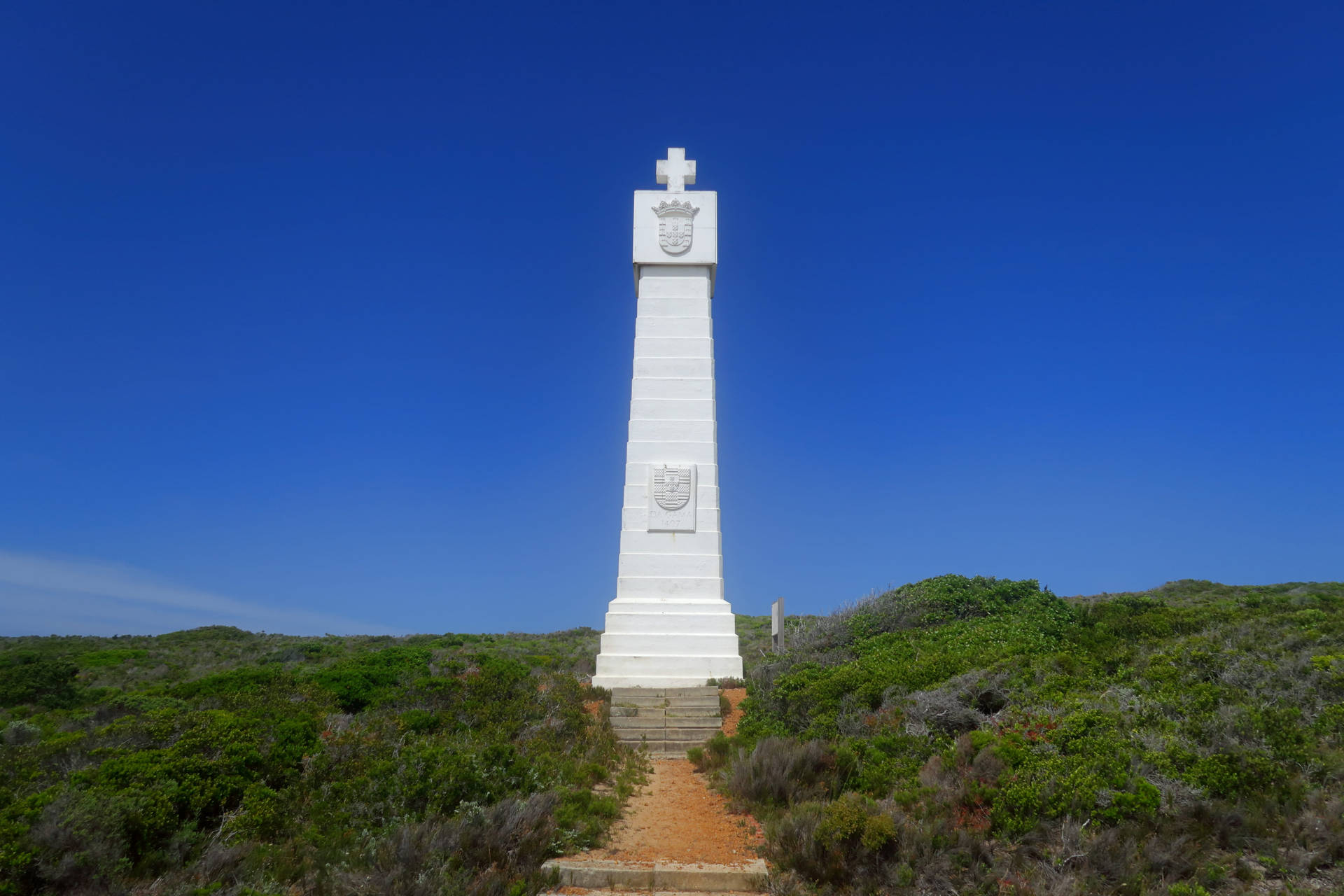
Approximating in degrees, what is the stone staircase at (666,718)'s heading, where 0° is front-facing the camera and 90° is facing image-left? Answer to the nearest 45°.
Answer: approximately 0°

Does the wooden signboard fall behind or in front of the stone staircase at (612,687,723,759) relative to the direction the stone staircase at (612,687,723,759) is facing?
behind
